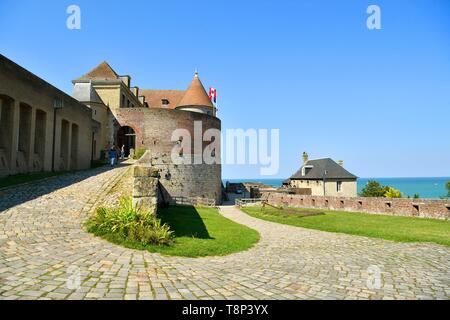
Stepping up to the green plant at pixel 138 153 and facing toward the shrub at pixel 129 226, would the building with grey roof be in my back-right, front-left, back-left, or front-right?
back-left

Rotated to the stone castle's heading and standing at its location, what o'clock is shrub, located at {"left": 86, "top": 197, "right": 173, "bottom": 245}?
The shrub is roughly at 12 o'clock from the stone castle.

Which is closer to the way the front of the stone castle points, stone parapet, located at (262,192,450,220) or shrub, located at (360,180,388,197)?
the stone parapet

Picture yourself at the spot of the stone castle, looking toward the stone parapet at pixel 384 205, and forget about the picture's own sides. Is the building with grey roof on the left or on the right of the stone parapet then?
left

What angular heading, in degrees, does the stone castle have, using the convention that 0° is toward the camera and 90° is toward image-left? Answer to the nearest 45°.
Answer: approximately 0°

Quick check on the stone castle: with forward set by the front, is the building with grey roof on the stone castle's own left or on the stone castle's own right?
on the stone castle's own left

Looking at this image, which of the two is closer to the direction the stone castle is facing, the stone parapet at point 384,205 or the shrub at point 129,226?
the shrub

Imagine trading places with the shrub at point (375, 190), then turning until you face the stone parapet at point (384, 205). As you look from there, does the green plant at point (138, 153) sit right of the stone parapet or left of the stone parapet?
right

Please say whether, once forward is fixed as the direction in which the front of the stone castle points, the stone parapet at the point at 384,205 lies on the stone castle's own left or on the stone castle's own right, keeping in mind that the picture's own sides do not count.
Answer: on the stone castle's own left

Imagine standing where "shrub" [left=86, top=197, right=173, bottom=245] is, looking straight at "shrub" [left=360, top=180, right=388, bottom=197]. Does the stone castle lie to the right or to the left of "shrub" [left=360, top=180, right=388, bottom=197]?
left

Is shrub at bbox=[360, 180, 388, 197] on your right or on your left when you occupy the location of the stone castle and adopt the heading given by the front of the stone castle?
on your left
